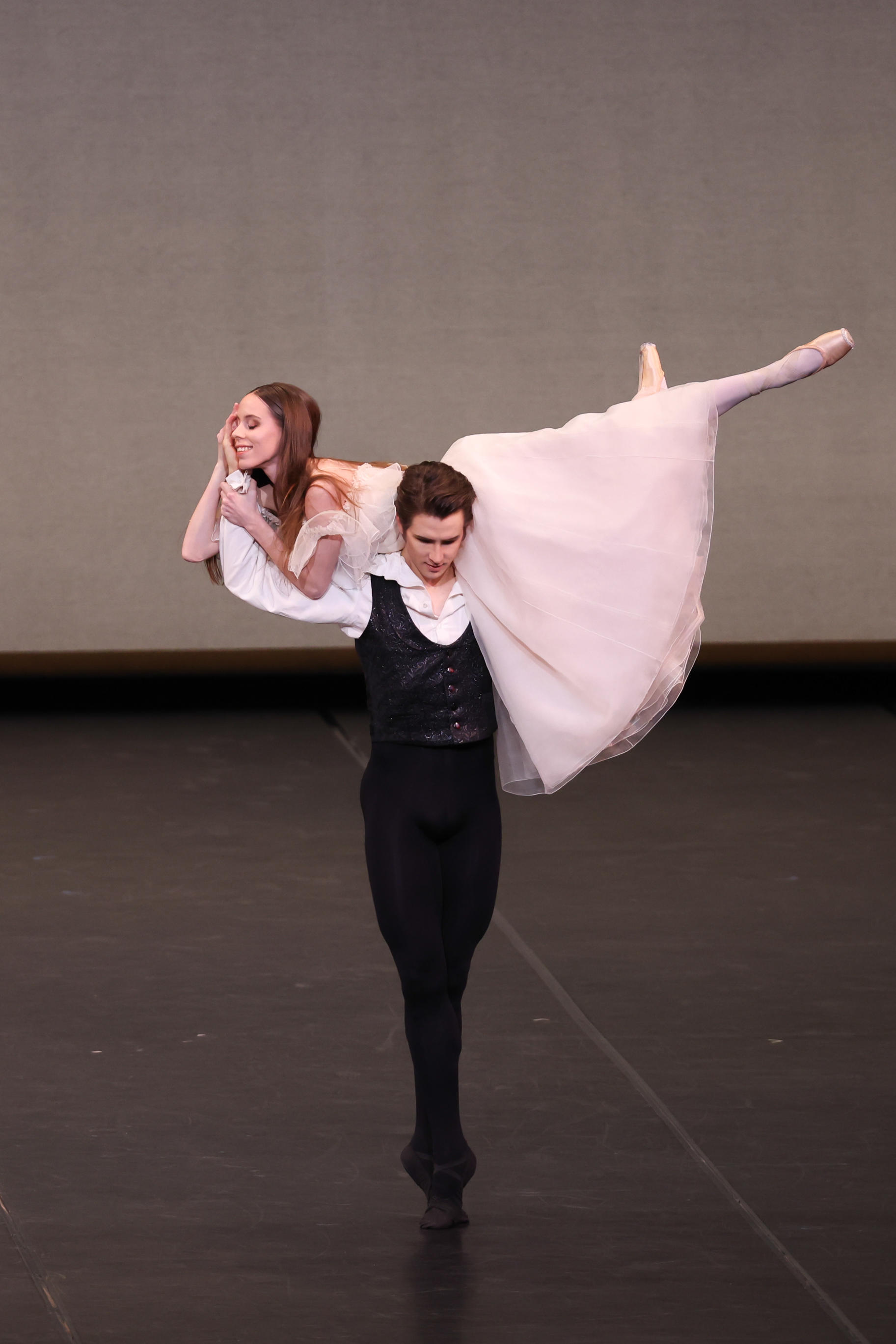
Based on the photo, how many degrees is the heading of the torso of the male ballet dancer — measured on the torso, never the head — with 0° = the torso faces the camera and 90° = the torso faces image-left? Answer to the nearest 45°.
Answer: approximately 0°
